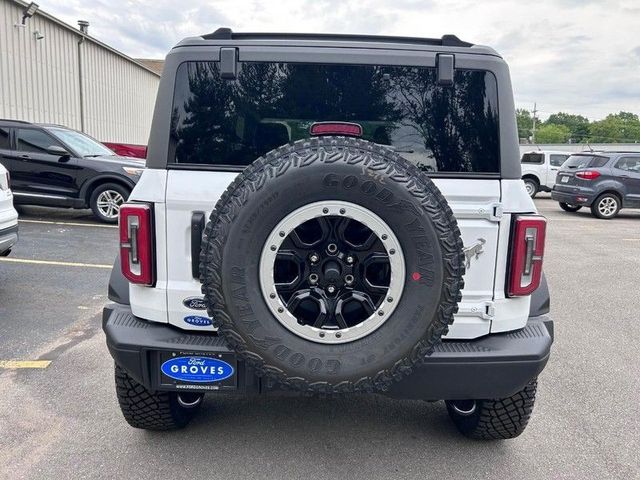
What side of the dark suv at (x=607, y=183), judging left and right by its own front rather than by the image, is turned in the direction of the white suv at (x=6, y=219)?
back

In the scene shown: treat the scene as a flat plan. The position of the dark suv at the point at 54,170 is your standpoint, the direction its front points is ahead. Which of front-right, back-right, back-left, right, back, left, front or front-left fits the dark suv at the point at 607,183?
front-left

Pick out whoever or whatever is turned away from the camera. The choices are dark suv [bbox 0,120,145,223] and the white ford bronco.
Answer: the white ford bronco

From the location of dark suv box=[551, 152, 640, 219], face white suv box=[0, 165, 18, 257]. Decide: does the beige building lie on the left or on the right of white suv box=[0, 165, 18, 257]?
right

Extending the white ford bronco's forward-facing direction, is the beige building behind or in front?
in front

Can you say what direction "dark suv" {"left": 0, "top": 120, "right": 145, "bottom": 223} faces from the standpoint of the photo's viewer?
facing the viewer and to the right of the viewer

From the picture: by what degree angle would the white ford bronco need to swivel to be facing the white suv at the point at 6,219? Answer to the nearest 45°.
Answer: approximately 45° to its left

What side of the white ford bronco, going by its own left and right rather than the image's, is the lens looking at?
back

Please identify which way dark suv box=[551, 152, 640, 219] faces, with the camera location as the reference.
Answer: facing away from the viewer and to the right of the viewer

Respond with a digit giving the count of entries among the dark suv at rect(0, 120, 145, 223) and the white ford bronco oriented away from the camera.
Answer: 1
